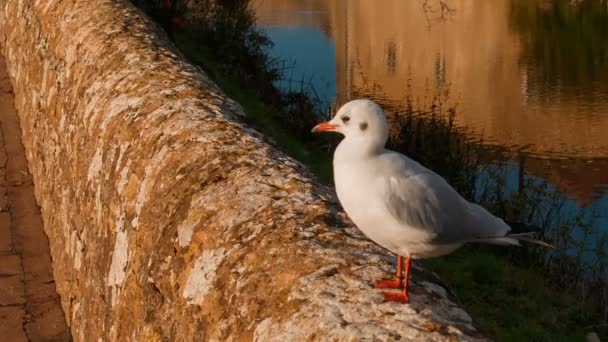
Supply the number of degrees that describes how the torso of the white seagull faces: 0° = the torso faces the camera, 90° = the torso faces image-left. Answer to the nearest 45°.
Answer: approximately 90°
